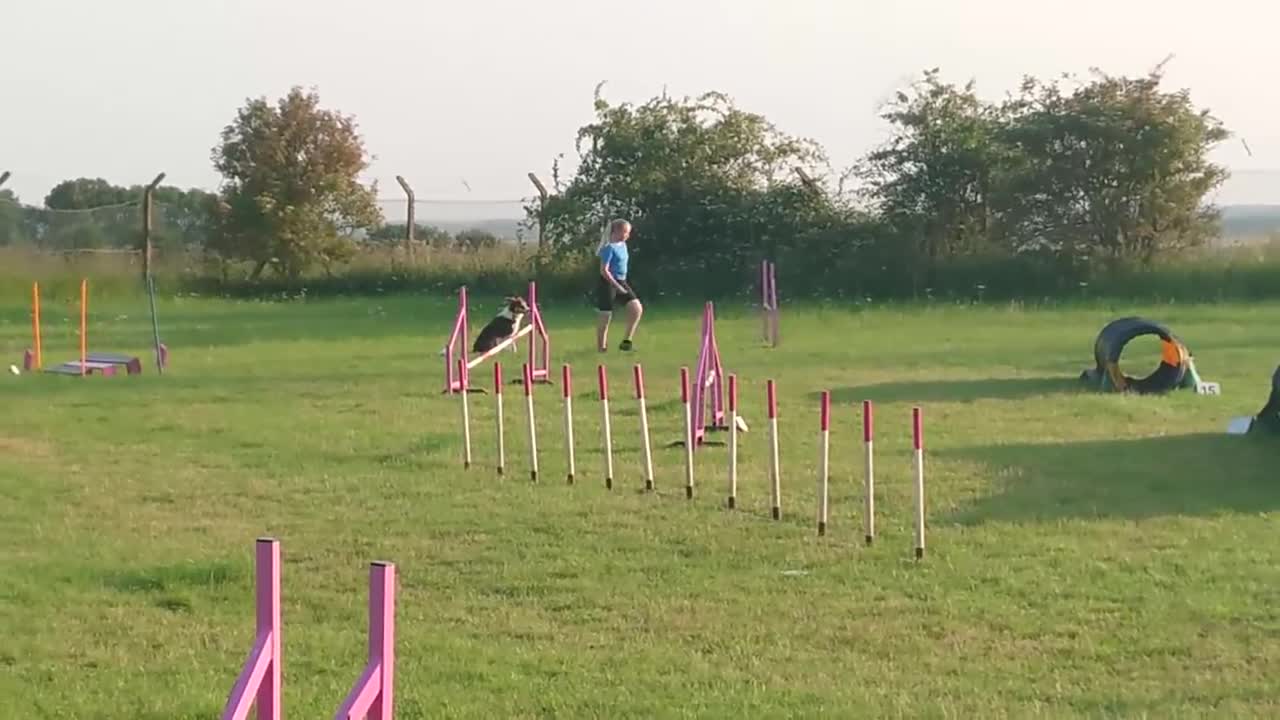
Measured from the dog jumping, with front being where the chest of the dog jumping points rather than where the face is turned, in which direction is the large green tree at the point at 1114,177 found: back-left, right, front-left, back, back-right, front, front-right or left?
front-left

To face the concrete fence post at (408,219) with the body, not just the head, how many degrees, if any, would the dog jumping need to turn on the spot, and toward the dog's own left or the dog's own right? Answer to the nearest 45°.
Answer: approximately 90° to the dog's own left

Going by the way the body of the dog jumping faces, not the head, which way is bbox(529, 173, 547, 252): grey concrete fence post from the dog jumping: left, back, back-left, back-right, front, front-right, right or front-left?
left

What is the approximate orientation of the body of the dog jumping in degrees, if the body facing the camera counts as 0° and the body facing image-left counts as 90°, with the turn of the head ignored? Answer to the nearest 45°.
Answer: approximately 270°
